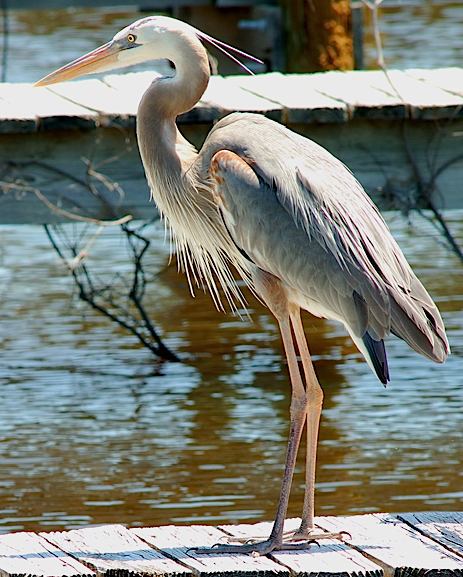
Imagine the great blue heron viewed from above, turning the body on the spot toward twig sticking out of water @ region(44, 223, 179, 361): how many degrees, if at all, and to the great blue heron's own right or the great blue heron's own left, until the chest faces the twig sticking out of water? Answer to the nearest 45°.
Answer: approximately 90° to the great blue heron's own right

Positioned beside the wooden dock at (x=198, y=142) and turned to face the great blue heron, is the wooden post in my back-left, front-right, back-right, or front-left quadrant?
back-left

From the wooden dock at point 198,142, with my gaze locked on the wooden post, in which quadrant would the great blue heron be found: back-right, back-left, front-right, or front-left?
back-right

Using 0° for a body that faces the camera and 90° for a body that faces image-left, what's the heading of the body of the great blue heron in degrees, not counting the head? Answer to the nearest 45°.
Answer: approximately 90°

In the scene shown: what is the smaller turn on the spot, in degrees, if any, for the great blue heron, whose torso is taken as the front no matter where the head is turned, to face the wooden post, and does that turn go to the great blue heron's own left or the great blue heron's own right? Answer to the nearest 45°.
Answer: approximately 90° to the great blue heron's own right

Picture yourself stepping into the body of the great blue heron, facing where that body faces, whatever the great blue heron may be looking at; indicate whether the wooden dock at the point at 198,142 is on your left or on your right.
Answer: on your right
